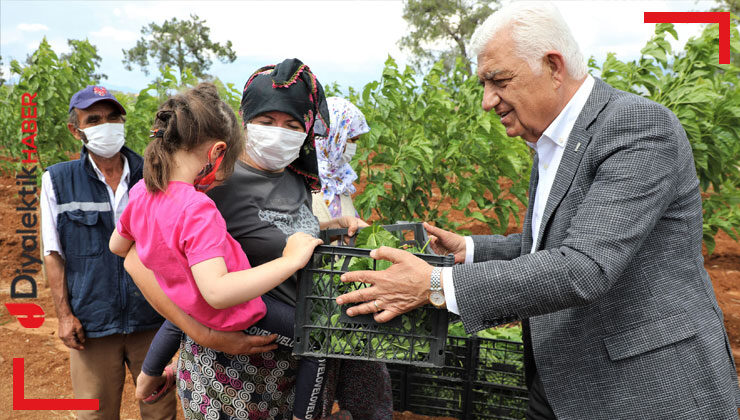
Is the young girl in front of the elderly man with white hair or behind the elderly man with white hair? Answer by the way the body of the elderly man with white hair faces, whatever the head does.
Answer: in front

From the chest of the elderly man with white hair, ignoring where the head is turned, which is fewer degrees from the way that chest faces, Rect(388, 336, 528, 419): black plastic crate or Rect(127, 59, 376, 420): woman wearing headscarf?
the woman wearing headscarf

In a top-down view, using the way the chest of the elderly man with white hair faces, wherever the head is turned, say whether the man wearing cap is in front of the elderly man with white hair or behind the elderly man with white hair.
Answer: in front

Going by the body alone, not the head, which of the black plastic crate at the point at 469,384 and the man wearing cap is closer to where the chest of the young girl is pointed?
the black plastic crate

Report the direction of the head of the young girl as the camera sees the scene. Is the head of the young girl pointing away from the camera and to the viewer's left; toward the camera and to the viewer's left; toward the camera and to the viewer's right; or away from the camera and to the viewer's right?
away from the camera and to the viewer's right

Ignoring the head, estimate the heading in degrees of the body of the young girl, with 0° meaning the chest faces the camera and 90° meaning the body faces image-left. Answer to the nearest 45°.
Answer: approximately 225°

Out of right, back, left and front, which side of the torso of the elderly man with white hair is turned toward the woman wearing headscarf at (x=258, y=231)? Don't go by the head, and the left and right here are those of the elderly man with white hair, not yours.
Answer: front

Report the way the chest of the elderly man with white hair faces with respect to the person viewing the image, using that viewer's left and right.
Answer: facing to the left of the viewer
